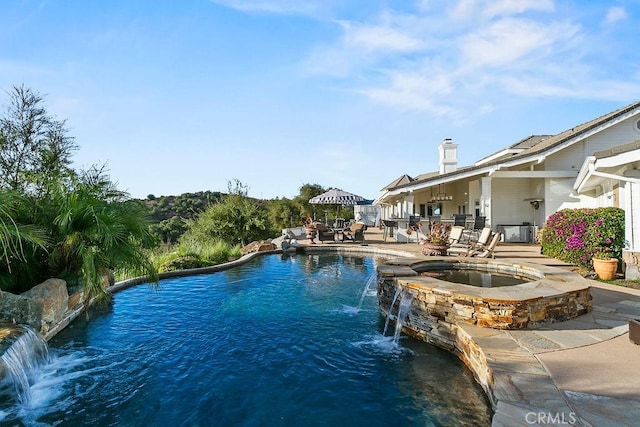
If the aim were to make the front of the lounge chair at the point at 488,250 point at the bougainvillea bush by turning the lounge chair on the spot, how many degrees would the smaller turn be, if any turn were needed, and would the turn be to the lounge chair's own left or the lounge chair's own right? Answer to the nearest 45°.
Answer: approximately 180°

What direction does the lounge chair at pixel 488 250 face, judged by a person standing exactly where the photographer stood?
facing to the left of the viewer

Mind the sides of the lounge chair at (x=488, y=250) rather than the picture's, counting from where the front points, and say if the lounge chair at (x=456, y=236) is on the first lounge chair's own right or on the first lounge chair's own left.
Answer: on the first lounge chair's own right

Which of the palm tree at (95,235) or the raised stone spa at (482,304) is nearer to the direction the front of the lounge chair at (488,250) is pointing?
the palm tree

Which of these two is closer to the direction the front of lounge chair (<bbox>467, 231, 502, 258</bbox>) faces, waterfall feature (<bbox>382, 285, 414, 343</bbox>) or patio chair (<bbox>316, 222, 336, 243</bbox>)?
the patio chair

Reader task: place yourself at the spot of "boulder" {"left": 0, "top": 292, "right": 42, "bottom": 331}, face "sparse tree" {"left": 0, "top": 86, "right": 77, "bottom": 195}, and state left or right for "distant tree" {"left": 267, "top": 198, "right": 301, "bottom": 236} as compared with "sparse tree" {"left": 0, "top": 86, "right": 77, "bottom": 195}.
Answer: right

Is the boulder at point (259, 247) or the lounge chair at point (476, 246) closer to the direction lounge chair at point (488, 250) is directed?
the boulder

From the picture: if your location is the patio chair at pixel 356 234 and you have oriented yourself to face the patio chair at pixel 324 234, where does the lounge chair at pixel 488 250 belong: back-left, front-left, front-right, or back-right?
back-left

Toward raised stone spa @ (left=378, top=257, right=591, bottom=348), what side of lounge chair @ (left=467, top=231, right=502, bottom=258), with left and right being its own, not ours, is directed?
left

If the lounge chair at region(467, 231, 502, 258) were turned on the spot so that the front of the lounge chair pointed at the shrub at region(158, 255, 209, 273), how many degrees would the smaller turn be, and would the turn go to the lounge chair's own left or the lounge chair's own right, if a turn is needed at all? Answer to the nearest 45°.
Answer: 0° — it already faces it
